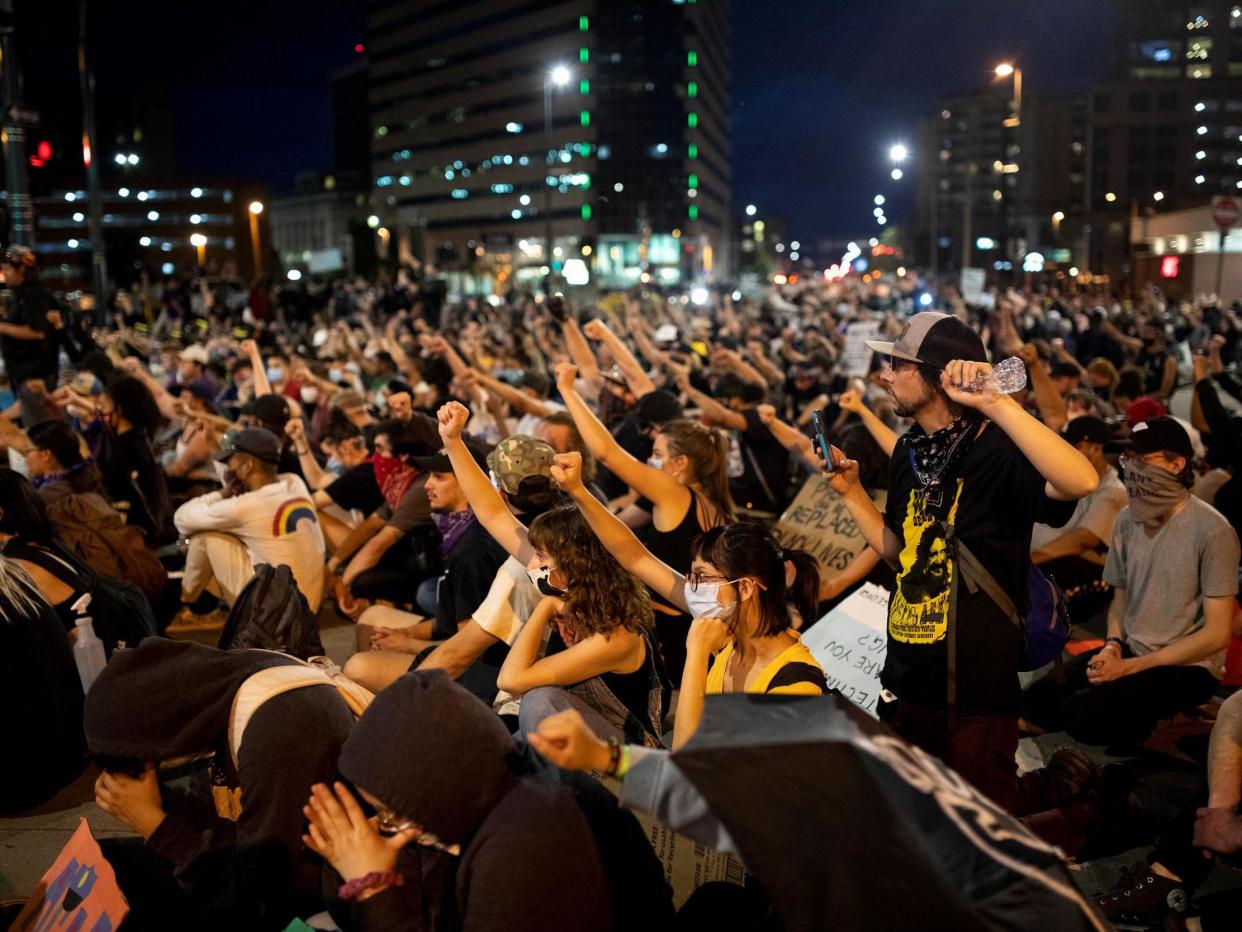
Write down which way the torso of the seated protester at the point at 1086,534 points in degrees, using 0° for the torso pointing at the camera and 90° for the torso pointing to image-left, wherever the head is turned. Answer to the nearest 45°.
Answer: approximately 90°

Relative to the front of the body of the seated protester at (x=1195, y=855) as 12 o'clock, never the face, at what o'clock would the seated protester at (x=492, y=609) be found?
the seated protester at (x=492, y=609) is roughly at 12 o'clock from the seated protester at (x=1195, y=855).

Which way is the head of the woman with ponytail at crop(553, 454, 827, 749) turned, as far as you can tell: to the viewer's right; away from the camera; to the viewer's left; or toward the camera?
to the viewer's left

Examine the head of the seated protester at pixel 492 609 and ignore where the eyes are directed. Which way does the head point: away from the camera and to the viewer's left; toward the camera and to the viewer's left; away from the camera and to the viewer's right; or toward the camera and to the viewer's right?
away from the camera and to the viewer's left

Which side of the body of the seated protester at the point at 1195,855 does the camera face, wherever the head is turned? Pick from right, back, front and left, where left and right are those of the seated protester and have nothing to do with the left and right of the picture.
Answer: left

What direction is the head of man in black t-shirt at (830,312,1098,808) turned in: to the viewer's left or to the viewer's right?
to the viewer's left
